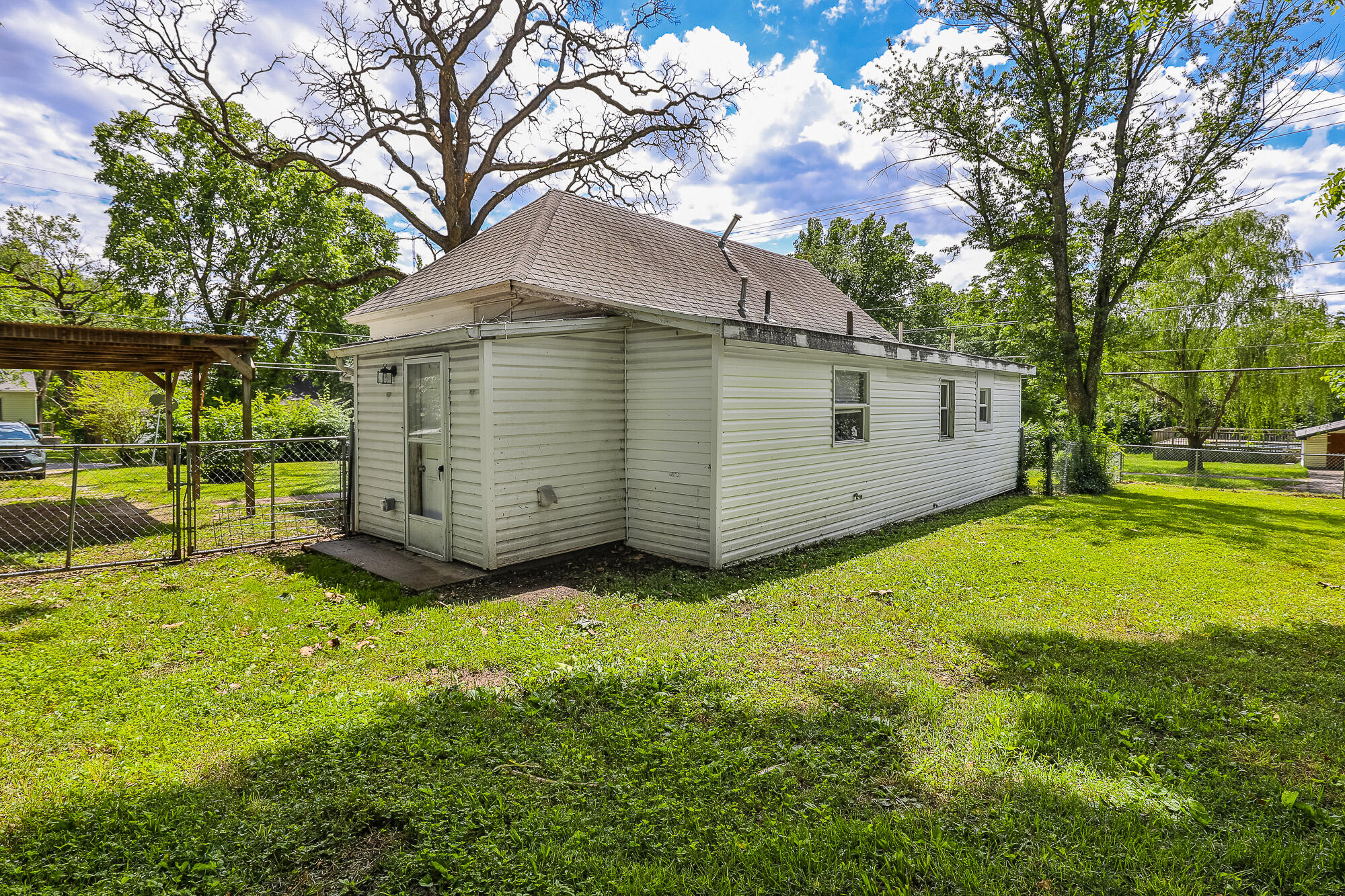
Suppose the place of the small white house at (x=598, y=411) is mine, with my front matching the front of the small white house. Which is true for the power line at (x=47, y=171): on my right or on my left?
on my right

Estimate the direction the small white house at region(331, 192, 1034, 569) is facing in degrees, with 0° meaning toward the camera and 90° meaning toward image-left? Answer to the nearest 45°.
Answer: approximately 45°

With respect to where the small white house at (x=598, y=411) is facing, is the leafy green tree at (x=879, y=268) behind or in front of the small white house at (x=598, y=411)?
behind

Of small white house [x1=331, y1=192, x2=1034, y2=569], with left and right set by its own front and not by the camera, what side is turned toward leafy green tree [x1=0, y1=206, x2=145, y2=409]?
right

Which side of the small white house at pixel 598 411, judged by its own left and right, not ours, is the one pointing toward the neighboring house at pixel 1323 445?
back

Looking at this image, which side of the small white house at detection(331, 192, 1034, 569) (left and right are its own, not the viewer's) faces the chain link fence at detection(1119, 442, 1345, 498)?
back

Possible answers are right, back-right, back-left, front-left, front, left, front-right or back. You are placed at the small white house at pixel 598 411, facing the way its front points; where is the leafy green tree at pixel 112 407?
right

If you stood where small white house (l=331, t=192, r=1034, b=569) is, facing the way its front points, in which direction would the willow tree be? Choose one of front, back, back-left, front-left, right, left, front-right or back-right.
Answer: back
